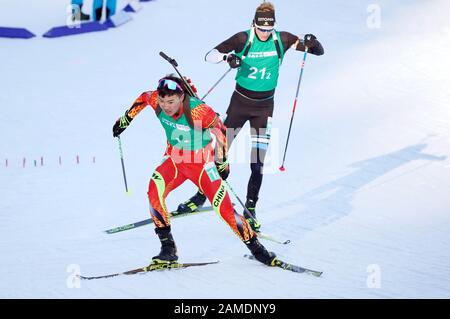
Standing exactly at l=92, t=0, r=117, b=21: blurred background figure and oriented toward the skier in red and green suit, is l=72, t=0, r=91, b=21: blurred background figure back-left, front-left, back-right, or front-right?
back-right

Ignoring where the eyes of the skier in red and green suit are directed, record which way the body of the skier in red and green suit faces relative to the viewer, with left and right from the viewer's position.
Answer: facing the viewer and to the left of the viewer

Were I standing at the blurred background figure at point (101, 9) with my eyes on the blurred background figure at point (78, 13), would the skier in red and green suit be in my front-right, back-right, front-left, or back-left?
back-left

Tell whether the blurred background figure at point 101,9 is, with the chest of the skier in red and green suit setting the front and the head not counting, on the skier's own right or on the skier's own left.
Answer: on the skier's own right

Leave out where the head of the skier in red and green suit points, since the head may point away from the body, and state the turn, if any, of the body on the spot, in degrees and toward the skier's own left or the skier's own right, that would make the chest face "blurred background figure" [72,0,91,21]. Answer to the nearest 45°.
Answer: approximately 135° to the skier's own right

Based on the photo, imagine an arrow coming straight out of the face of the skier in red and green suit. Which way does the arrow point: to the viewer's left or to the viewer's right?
to the viewer's left
